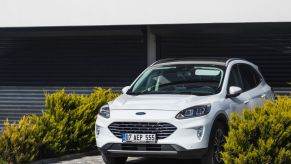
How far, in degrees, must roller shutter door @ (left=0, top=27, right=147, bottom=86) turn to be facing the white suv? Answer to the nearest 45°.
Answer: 0° — it already faces it

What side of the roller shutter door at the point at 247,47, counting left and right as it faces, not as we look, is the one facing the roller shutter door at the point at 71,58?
right

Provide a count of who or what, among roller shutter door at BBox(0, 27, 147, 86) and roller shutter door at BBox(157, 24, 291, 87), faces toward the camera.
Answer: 2

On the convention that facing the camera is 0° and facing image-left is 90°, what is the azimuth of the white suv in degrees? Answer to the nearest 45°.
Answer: approximately 45°

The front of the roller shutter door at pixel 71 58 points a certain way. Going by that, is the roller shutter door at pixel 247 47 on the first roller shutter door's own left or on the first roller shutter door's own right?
on the first roller shutter door's own left

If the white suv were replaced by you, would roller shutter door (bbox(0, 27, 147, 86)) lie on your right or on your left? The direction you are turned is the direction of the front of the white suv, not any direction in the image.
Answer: on your right

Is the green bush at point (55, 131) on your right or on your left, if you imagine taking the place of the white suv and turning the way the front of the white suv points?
on your right

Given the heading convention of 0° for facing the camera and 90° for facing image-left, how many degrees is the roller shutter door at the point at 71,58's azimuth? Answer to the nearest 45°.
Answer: approximately 0°
